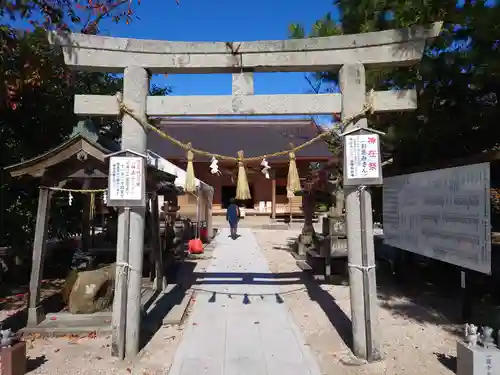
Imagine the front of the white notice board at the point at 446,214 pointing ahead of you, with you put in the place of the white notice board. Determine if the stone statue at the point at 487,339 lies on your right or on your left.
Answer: on your left

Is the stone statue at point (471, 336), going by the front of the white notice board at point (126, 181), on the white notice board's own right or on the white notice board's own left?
on the white notice board's own left

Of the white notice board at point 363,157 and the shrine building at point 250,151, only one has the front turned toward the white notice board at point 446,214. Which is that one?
the shrine building

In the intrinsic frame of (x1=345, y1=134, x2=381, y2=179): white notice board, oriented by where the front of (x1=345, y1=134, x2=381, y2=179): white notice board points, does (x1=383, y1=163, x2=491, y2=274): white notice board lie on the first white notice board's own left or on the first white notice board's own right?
on the first white notice board's own left

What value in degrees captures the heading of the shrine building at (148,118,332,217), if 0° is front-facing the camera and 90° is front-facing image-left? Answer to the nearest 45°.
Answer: approximately 0°

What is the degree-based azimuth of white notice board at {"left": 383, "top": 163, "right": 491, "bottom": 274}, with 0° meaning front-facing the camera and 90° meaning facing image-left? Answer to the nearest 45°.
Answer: approximately 45°

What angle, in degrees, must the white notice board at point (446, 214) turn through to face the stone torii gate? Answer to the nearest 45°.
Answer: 0° — it already faces it

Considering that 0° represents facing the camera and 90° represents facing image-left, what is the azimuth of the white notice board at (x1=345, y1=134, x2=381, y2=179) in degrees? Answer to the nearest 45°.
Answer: approximately 0°

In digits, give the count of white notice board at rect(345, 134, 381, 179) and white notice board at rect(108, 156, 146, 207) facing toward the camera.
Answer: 2
